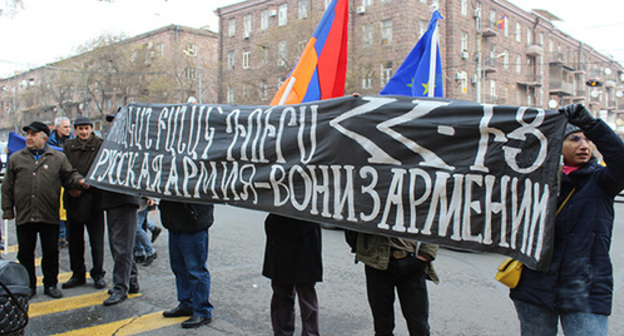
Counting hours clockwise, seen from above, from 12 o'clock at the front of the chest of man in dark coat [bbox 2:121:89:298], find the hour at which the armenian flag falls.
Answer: The armenian flag is roughly at 10 o'clock from the man in dark coat.

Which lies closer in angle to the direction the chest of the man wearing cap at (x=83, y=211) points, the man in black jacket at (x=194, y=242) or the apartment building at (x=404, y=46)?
the man in black jacket

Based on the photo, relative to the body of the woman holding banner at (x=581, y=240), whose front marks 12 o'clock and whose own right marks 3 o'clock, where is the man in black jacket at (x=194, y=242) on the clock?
The man in black jacket is roughly at 2 o'clock from the woman holding banner.

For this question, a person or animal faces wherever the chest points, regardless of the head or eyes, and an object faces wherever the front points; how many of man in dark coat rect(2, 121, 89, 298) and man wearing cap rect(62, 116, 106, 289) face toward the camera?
2

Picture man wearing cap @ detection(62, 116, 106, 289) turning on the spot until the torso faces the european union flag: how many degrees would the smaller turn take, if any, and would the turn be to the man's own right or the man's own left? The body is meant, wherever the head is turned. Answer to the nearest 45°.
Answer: approximately 45° to the man's own left

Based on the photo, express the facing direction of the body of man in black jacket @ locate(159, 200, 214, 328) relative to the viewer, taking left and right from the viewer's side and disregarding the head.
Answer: facing the viewer and to the left of the viewer

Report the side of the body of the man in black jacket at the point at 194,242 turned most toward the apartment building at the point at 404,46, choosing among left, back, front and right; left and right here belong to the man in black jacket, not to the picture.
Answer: back

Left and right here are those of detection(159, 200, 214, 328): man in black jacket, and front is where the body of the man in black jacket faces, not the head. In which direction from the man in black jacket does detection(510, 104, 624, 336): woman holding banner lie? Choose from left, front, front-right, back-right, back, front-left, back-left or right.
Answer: left

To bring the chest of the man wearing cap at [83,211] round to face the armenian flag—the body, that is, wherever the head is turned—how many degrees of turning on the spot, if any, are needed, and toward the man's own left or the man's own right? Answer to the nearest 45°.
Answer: approximately 45° to the man's own left

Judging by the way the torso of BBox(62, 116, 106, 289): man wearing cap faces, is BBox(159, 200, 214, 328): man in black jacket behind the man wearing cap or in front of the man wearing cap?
in front
